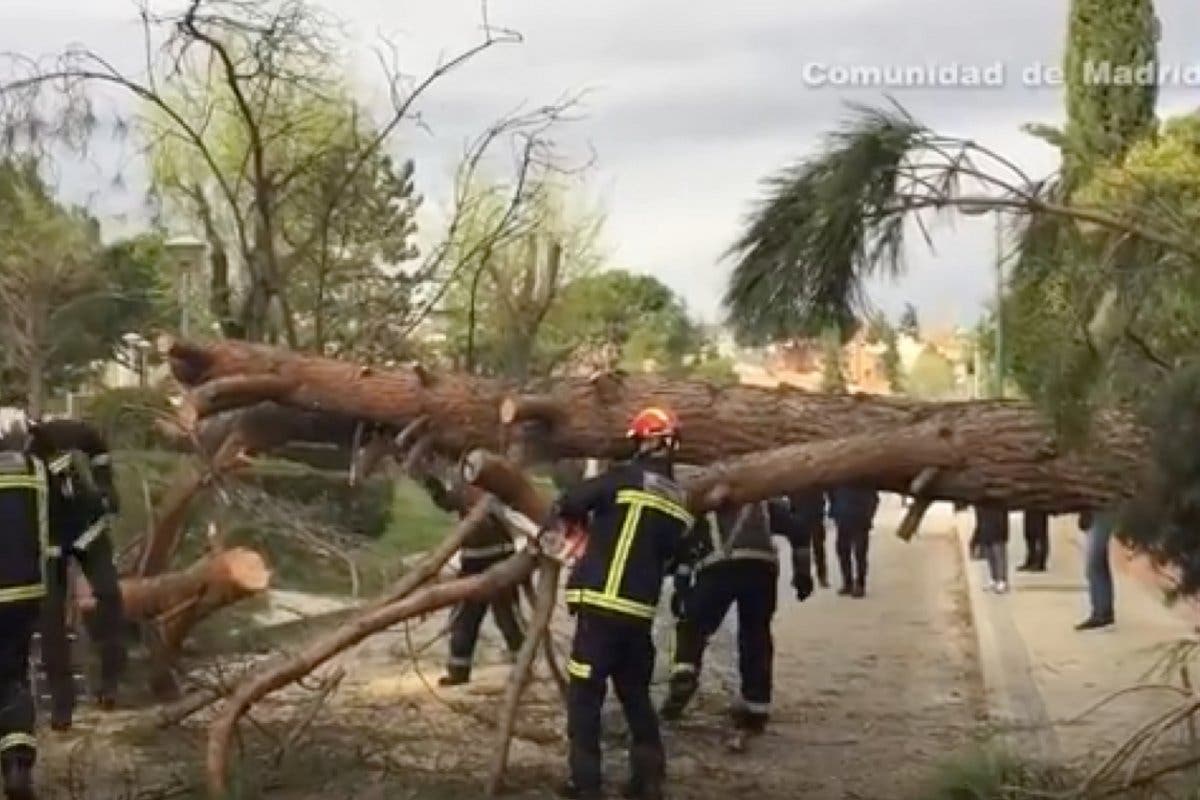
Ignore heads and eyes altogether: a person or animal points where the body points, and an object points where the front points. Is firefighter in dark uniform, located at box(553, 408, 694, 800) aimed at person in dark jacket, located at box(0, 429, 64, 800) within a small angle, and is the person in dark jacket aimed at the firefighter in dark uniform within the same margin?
no

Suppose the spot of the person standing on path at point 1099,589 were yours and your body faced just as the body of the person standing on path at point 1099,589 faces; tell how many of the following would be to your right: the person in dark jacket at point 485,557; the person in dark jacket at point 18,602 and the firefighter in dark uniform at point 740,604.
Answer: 0

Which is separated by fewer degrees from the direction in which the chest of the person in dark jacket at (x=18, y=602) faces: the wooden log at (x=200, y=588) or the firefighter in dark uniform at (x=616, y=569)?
the wooden log

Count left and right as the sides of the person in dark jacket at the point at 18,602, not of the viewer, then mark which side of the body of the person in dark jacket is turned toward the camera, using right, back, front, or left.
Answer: back

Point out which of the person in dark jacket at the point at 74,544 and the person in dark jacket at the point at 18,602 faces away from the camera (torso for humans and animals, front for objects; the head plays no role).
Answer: the person in dark jacket at the point at 18,602

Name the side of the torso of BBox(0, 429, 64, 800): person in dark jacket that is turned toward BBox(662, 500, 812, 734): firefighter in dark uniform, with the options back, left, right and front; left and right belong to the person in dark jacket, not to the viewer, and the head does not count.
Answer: right

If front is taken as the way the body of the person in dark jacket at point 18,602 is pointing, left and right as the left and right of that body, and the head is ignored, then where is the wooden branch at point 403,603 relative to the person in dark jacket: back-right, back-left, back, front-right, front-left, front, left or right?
right

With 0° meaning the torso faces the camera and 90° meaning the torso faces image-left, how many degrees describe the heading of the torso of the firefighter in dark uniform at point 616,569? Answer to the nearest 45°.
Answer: approximately 135°

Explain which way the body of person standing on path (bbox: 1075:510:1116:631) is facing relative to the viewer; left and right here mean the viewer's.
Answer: facing to the left of the viewer

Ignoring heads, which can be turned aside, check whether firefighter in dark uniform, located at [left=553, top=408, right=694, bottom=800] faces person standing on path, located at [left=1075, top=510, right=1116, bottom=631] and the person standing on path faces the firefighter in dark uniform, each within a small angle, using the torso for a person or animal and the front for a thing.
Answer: no

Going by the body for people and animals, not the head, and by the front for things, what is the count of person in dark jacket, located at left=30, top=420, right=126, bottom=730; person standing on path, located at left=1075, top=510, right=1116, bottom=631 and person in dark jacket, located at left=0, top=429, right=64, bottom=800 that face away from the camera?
1
